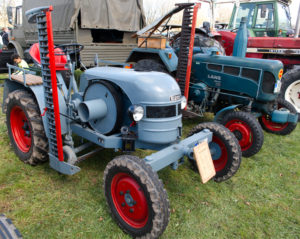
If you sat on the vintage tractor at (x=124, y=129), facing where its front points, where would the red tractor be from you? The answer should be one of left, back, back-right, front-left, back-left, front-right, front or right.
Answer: left

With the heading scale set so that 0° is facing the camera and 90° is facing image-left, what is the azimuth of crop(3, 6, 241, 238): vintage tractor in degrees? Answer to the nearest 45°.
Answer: approximately 315°

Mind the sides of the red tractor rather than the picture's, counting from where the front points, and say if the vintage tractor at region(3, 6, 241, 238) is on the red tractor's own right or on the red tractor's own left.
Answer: on the red tractor's own right

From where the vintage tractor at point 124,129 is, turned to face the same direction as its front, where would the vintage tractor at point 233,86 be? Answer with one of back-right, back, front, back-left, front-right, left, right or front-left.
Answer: left
